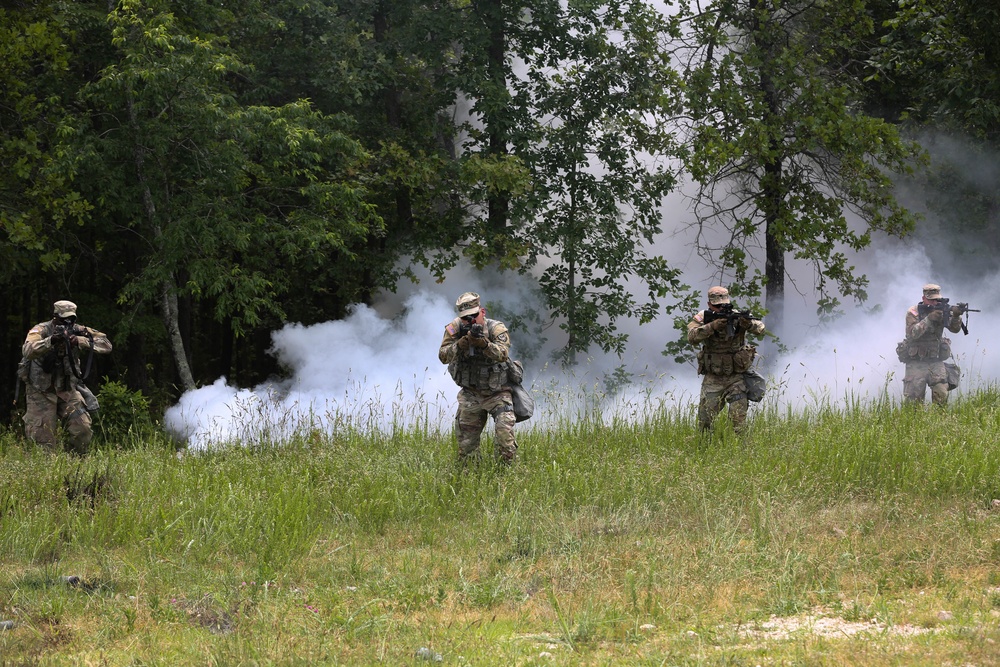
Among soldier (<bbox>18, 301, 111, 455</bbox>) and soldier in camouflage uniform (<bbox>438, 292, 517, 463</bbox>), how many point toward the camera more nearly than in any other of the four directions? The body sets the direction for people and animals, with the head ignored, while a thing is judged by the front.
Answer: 2

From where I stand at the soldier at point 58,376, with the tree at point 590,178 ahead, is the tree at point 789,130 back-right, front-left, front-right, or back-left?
front-right

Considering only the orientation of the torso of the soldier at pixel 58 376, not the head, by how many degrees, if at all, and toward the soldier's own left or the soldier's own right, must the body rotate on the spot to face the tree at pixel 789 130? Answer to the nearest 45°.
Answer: approximately 90° to the soldier's own left

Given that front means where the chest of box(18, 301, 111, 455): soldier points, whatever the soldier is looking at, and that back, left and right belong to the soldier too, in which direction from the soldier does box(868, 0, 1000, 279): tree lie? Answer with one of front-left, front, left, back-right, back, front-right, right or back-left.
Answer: left

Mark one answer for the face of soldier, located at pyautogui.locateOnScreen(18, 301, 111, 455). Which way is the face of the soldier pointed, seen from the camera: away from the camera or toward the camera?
toward the camera

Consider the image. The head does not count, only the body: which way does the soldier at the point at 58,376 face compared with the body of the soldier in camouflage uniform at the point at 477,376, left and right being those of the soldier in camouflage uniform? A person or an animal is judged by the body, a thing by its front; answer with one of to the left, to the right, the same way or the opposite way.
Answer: the same way

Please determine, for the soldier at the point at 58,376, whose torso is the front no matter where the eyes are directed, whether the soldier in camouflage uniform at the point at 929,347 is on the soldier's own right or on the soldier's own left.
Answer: on the soldier's own left

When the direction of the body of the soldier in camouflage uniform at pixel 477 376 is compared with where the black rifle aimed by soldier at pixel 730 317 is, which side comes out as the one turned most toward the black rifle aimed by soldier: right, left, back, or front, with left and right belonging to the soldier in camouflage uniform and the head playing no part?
left

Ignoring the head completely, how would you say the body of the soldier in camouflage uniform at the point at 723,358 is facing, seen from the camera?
toward the camera

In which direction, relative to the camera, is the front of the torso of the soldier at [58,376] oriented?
toward the camera

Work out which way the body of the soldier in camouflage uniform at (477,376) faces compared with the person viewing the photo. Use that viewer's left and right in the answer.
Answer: facing the viewer

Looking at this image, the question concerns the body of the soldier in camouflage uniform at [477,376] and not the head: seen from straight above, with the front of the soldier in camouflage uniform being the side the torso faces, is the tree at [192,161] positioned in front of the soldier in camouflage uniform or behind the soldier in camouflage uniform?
behind

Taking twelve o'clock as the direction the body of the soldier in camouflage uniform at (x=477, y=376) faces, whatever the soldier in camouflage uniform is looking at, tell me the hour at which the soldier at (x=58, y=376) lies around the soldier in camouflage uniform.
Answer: The soldier is roughly at 4 o'clock from the soldier in camouflage uniform.

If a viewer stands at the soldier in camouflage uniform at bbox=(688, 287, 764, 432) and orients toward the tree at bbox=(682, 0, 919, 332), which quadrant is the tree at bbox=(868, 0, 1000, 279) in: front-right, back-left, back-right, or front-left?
front-right

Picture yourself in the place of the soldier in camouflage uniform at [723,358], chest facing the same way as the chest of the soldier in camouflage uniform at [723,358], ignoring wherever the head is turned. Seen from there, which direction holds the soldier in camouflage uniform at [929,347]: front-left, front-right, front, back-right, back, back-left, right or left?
back-left

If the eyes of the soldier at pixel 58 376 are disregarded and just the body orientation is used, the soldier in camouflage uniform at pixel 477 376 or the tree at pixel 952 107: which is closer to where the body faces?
the soldier in camouflage uniform

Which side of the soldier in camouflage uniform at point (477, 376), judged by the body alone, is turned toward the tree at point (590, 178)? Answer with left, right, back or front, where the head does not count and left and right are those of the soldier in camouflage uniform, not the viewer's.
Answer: back

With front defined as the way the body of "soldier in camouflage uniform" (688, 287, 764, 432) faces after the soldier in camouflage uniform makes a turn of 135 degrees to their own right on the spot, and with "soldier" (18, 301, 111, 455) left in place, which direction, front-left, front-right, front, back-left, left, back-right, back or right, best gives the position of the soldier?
front-left

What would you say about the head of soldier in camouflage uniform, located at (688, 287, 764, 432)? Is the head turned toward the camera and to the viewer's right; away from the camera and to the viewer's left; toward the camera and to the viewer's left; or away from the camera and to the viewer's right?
toward the camera and to the viewer's right
